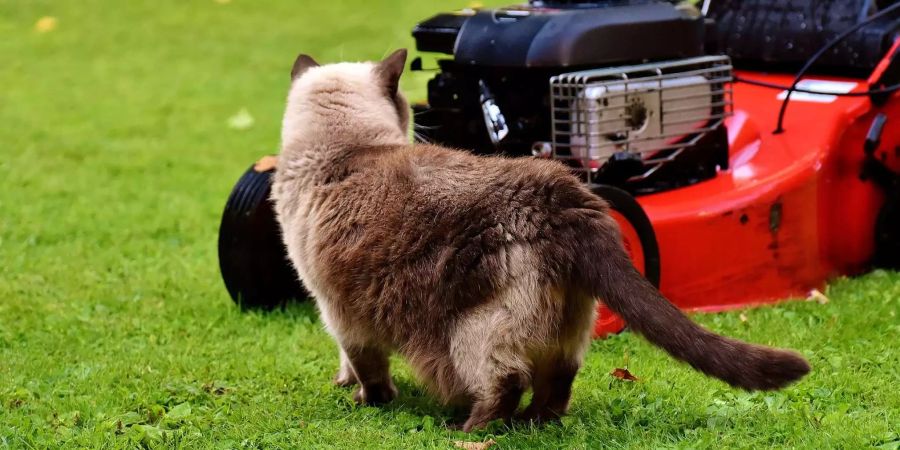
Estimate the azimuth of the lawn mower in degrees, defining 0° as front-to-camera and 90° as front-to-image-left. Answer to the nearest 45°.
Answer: approximately 45°

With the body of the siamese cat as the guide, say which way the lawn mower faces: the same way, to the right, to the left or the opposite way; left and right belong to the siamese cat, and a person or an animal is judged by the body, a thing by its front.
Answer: to the left

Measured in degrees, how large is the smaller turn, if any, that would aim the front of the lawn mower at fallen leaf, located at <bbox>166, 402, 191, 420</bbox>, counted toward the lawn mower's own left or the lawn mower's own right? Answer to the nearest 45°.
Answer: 0° — it already faces it

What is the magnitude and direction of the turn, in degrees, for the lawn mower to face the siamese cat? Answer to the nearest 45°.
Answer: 0° — it already faces it

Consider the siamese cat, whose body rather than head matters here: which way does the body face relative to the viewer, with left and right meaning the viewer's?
facing away from the viewer and to the left of the viewer
